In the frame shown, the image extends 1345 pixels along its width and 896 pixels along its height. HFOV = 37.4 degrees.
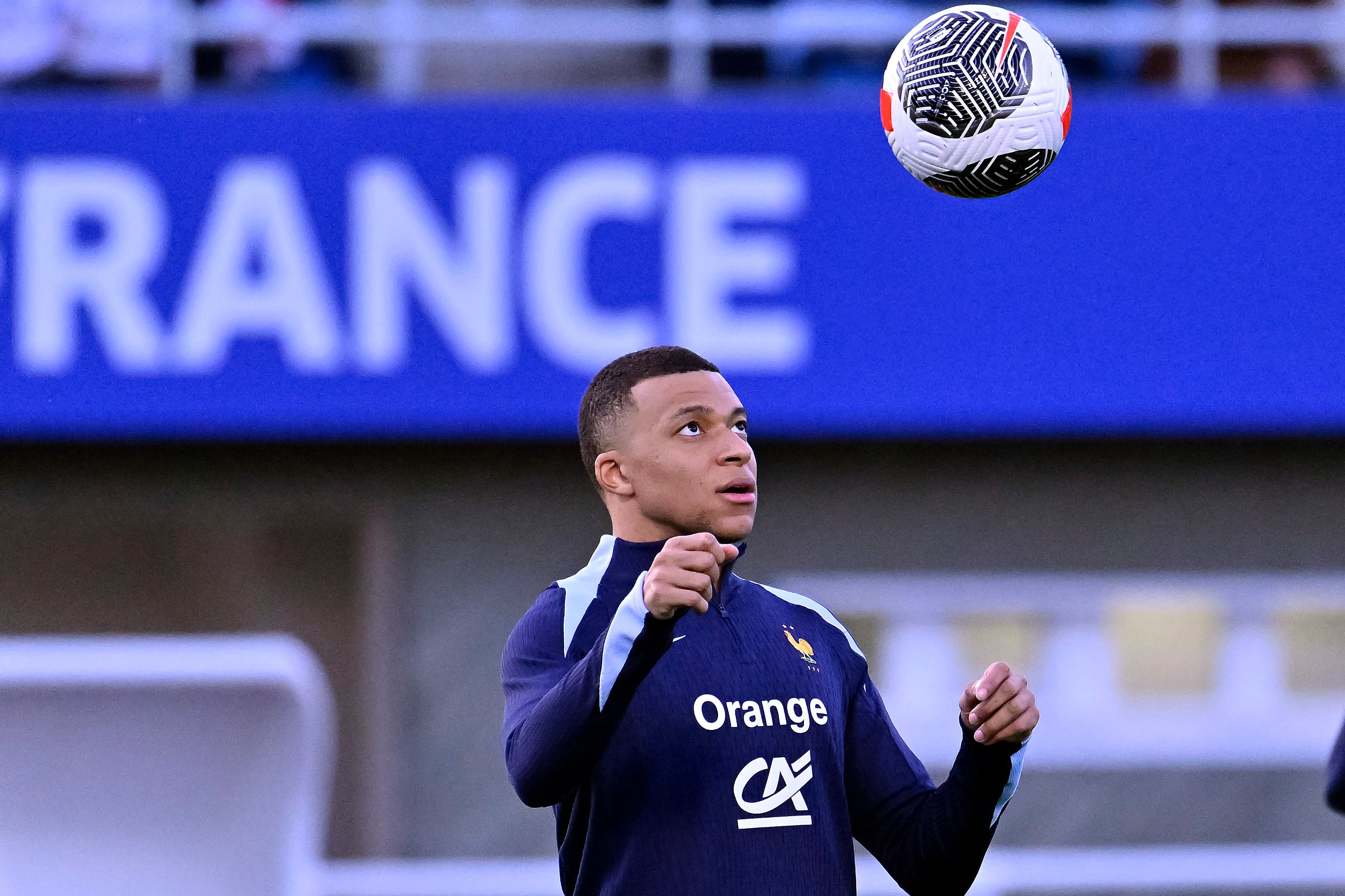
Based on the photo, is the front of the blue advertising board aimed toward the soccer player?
yes

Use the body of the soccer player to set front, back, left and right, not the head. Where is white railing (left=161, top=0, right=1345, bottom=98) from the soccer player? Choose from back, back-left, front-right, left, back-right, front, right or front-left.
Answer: back-left

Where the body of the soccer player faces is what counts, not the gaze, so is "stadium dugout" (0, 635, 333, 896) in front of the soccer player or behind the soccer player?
behind

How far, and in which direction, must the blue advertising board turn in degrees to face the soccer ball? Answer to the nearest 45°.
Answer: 0° — it already faces it

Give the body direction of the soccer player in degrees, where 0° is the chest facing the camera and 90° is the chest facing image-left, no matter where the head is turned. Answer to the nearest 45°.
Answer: approximately 315°

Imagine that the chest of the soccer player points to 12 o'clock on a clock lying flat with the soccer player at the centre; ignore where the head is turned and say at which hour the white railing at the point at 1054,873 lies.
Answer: The white railing is roughly at 8 o'clock from the soccer player.

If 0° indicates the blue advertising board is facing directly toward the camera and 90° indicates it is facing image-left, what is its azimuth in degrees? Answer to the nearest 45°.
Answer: approximately 0°
